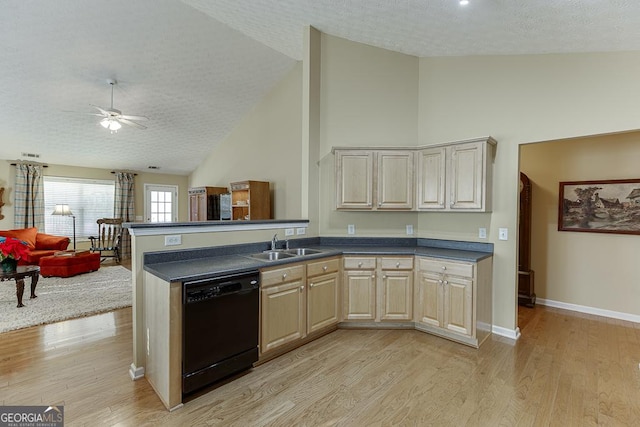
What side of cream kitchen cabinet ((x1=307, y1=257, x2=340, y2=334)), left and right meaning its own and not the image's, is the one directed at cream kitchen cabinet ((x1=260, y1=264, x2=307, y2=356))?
right

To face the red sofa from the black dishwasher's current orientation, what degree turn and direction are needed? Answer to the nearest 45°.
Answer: approximately 180°

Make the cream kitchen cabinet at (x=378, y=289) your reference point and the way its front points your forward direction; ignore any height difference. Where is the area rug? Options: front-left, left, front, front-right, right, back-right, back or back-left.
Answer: right

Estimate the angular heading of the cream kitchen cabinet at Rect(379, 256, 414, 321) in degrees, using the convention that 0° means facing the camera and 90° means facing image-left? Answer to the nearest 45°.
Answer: approximately 0°

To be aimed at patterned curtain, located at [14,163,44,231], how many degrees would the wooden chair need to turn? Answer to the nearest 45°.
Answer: approximately 45° to its right
